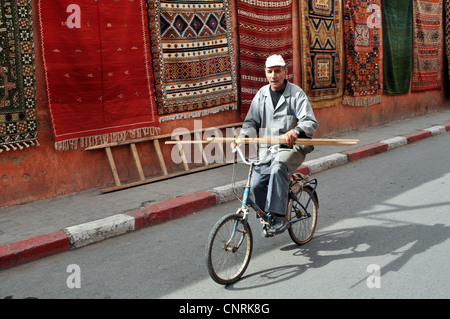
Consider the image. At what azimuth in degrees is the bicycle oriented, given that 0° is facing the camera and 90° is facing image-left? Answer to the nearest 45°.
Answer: approximately 45°

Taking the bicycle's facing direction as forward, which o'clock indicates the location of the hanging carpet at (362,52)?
The hanging carpet is roughly at 5 o'clock from the bicycle.

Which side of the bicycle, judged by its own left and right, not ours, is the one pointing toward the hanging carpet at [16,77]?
right

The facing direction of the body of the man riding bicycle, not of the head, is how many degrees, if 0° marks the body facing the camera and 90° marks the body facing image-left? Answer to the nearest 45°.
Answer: approximately 45°

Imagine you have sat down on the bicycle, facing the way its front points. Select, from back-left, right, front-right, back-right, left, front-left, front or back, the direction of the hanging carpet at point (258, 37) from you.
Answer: back-right

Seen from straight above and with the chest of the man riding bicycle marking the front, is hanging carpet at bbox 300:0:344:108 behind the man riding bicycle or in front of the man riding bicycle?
behind

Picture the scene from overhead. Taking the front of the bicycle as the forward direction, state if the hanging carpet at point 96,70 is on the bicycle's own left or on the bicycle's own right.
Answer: on the bicycle's own right
